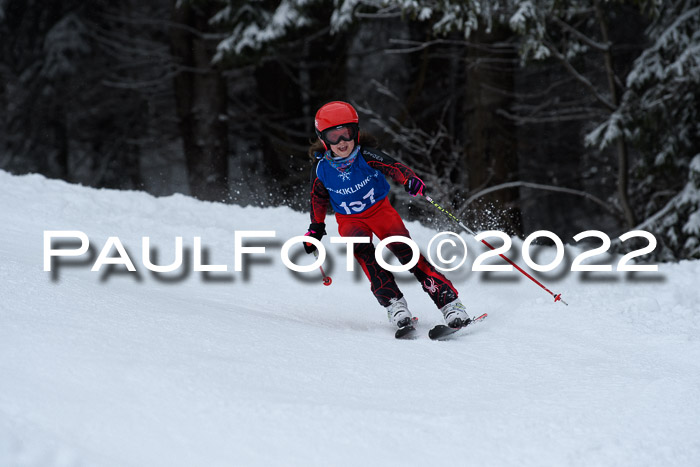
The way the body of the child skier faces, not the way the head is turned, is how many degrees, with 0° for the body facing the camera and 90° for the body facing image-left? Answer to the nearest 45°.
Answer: approximately 0°
